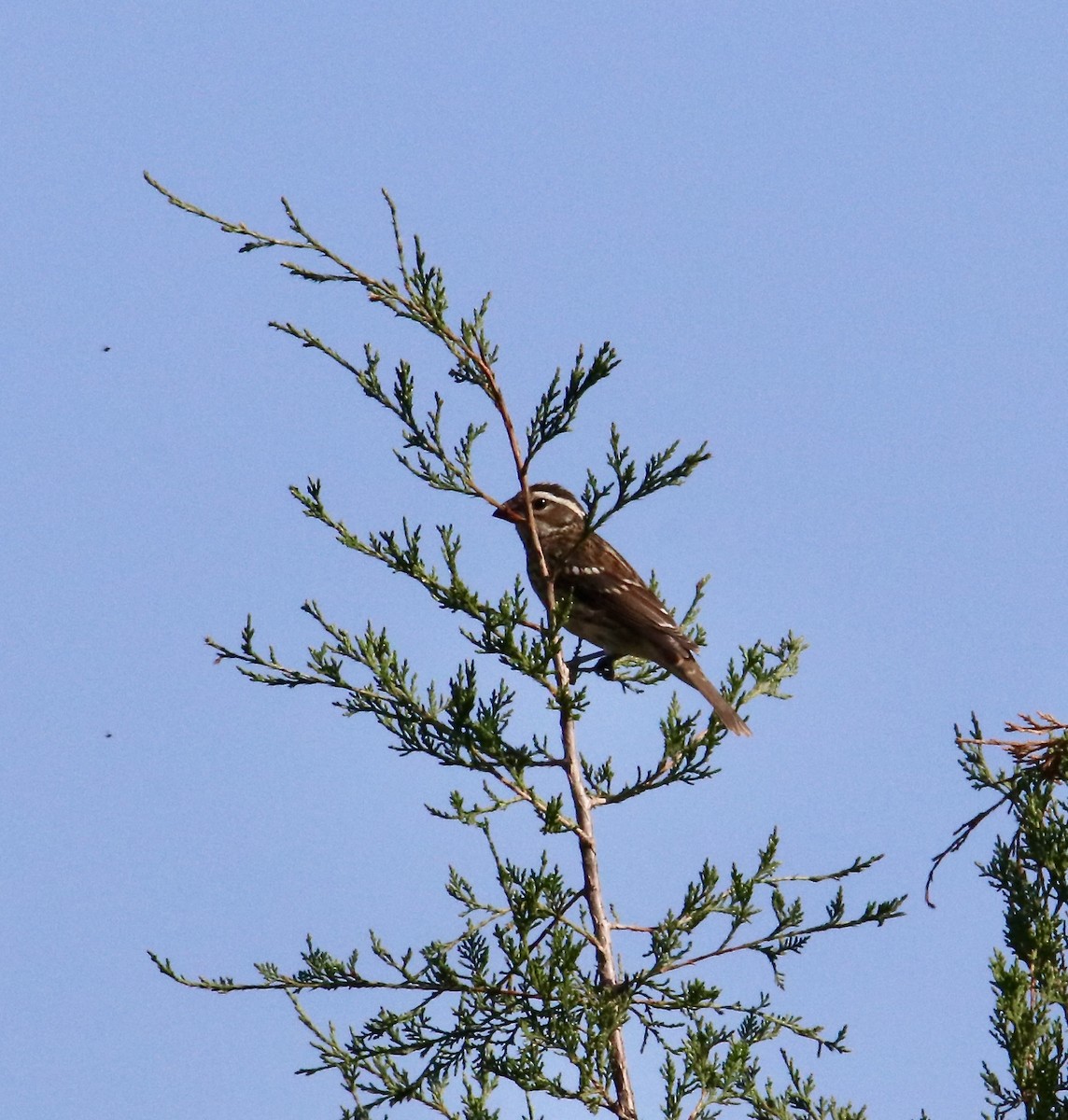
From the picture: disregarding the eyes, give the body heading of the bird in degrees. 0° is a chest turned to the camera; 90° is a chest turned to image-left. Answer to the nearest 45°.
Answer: approximately 90°
